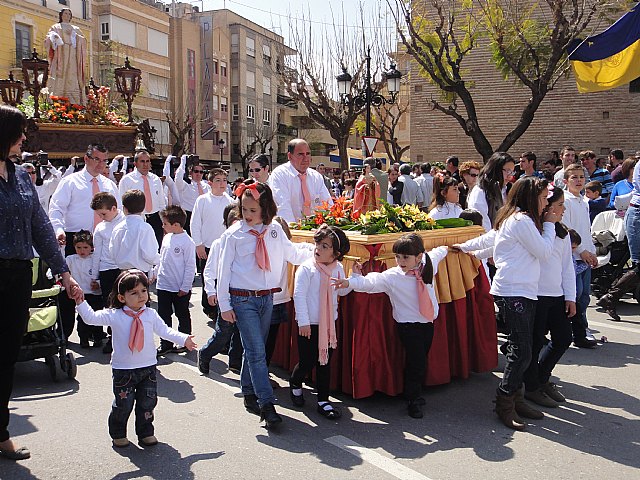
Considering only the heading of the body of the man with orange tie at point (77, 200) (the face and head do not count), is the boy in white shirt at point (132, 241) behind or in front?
in front

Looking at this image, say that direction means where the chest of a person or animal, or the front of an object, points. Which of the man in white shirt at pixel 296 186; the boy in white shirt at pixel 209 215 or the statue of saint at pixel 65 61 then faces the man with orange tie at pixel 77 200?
the statue of saint

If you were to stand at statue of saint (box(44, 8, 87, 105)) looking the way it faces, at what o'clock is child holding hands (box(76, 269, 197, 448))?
The child holding hands is roughly at 12 o'clock from the statue of saint.

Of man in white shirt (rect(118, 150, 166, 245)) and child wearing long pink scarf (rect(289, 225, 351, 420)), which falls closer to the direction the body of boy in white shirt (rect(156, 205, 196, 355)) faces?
the child wearing long pink scarf

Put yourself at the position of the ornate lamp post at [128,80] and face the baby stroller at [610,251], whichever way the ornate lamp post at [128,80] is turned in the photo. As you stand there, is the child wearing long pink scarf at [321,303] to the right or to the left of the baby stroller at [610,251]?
right

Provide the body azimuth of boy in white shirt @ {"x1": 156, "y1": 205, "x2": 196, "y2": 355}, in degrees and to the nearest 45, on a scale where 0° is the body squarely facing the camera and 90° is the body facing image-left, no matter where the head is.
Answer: approximately 45°

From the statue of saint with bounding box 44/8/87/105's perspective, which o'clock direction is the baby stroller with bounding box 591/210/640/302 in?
The baby stroller is roughly at 11 o'clock from the statue of saint.

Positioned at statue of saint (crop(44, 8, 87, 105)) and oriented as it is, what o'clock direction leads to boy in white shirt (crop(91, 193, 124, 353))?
The boy in white shirt is roughly at 12 o'clock from the statue of saint.

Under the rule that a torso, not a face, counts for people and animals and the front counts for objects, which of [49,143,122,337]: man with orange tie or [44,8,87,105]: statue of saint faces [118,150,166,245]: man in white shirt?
the statue of saint
